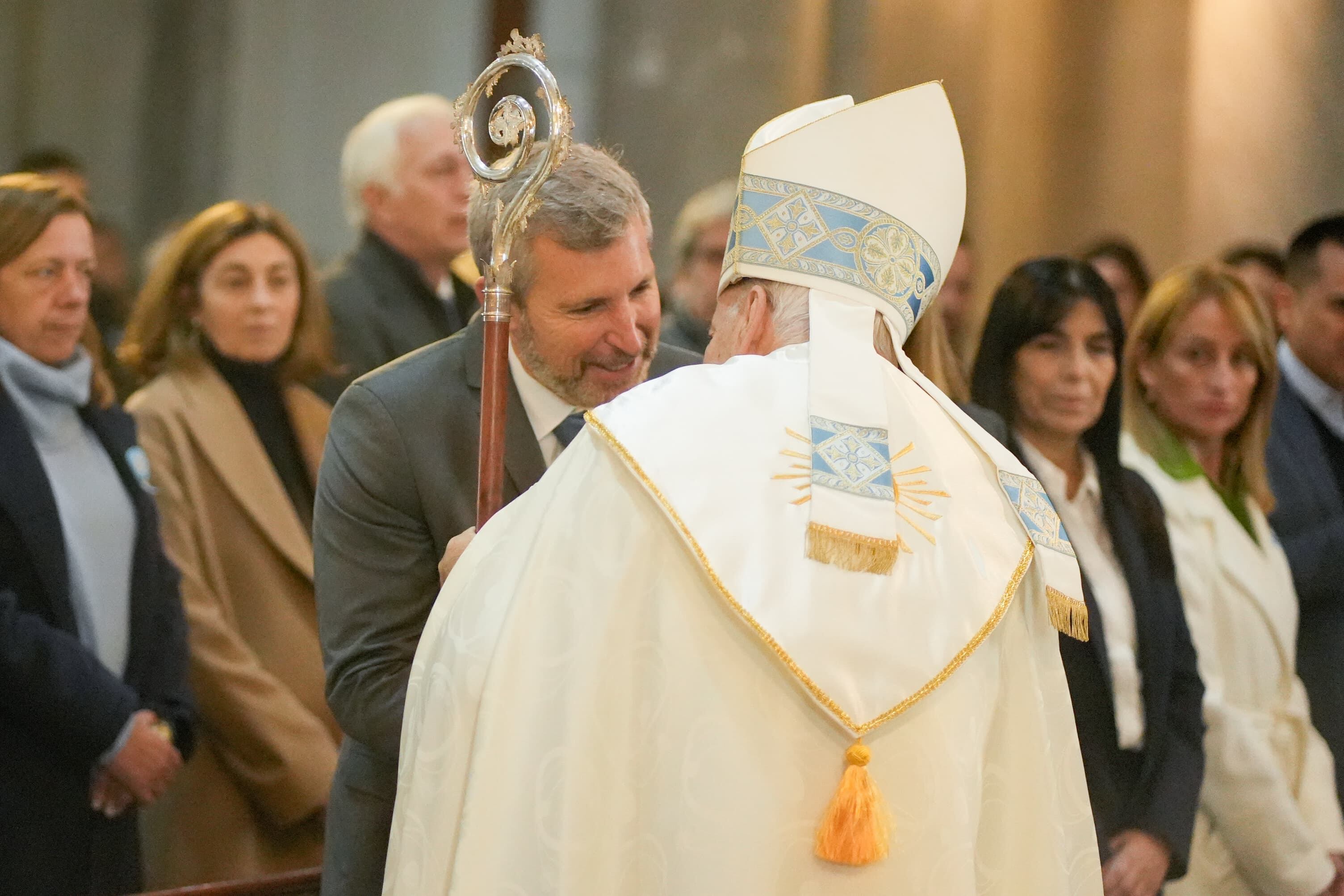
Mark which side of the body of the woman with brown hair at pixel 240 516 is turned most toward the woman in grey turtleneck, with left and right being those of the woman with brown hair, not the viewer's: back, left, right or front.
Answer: right

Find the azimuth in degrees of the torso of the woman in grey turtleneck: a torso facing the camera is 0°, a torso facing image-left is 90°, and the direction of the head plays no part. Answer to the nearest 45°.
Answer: approximately 315°

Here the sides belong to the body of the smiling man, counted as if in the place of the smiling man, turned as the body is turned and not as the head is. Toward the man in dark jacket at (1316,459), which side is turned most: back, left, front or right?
left

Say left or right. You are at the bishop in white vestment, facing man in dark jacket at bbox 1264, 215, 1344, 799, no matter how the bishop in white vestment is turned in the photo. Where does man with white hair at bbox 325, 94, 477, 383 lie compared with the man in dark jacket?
left

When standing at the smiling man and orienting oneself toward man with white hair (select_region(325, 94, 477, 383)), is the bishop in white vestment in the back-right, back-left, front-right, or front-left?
back-right
